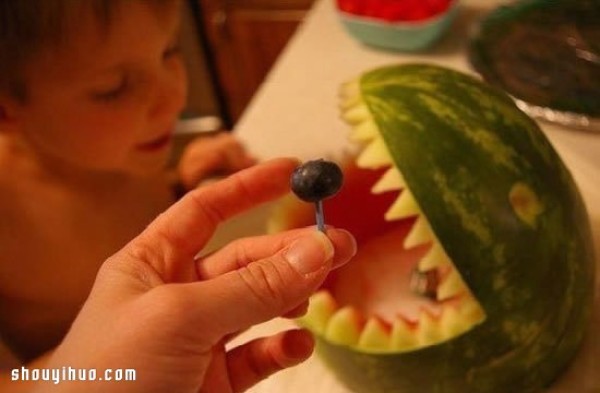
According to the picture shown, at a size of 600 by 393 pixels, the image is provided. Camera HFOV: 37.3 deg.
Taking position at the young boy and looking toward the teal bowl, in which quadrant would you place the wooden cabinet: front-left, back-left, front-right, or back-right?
front-left

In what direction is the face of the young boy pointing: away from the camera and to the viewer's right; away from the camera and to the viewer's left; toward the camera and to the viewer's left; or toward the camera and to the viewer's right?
toward the camera and to the viewer's right

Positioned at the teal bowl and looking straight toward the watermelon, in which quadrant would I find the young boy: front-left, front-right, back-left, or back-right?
front-right

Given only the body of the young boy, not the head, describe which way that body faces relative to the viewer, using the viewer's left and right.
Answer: facing the viewer and to the right of the viewer

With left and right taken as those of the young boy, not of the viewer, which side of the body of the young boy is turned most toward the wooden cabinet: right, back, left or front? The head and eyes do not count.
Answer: left
